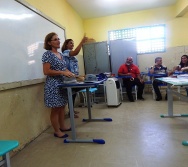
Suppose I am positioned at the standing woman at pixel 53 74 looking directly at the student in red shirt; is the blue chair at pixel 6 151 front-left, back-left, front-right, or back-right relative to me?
back-right

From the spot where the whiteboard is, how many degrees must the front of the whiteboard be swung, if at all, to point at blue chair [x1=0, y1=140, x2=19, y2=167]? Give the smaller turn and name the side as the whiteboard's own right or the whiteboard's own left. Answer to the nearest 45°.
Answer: approximately 45° to the whiteboard's own right

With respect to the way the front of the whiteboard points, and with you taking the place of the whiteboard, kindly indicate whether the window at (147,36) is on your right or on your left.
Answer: on your left

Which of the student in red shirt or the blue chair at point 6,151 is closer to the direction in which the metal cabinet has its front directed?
the blue chair

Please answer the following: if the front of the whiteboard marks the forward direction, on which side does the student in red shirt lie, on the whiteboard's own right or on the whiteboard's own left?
on the whiteboard's own left

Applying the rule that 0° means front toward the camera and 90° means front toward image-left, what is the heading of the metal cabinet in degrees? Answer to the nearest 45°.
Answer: approximately 0°

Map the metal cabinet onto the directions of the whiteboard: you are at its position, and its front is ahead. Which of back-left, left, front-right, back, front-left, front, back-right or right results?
left

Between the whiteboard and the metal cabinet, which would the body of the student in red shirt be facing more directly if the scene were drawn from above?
the whiteboard
